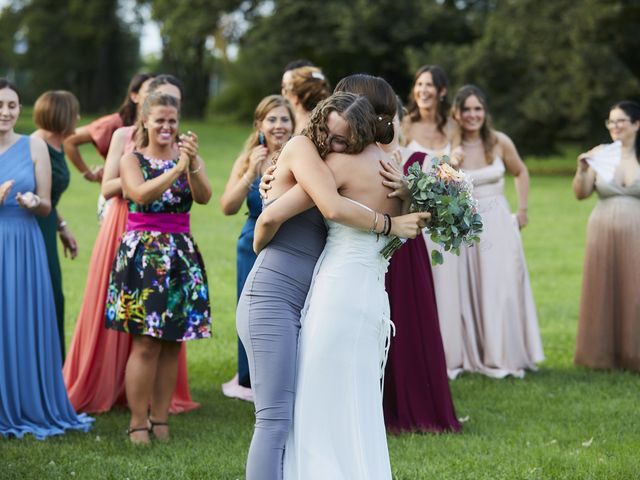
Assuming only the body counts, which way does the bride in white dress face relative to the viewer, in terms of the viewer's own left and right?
facing away from the viewer and to the left of the viewer

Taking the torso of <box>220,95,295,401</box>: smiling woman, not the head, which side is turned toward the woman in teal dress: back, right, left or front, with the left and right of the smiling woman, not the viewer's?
right

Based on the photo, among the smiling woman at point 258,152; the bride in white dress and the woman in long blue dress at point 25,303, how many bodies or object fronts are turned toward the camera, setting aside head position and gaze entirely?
2

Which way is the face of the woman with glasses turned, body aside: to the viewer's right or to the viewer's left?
to the viewer's left

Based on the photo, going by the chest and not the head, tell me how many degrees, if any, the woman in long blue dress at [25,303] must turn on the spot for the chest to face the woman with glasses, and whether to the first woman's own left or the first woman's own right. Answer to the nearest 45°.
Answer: approximately 90° to the first woman's own left

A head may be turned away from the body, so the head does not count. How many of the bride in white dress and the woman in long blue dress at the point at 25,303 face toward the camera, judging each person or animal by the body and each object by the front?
1

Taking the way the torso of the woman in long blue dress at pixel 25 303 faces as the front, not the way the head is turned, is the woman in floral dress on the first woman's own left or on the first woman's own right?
on the first woman's own left
